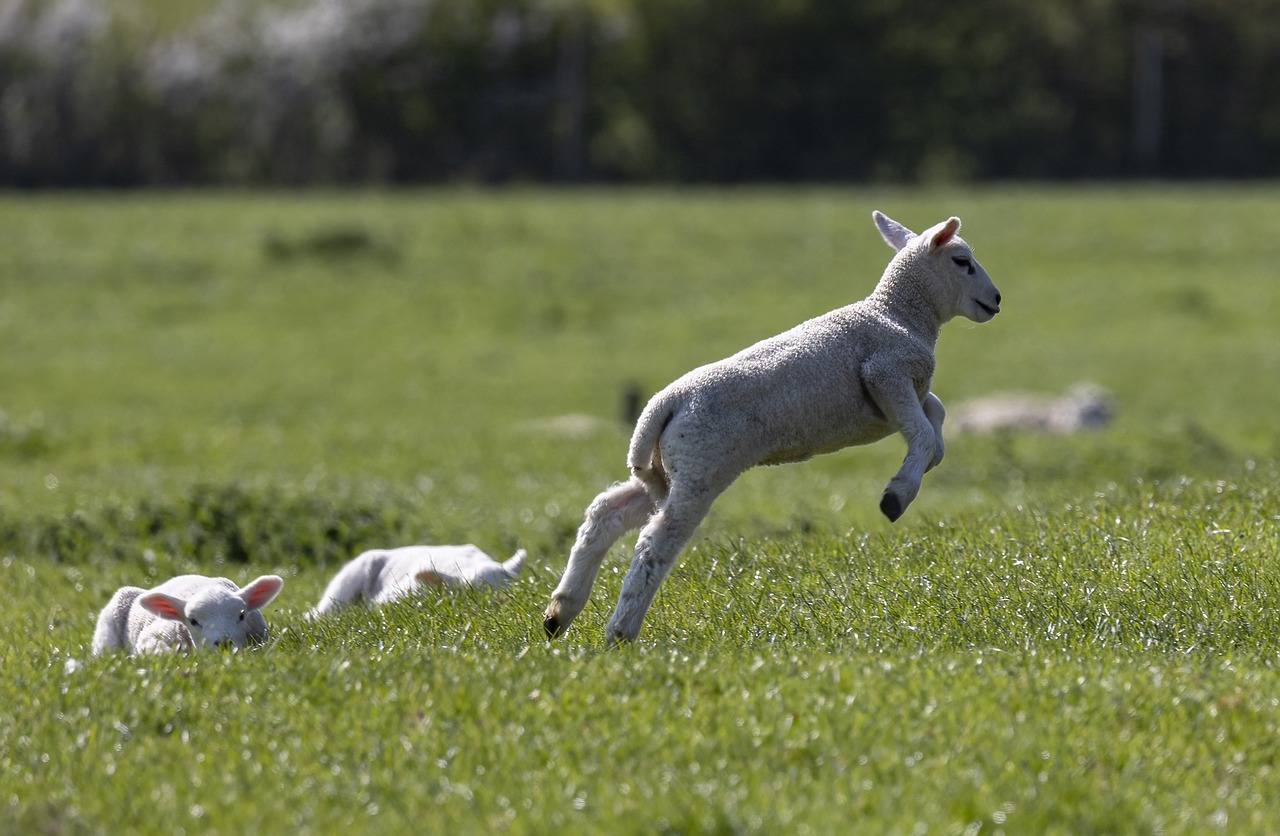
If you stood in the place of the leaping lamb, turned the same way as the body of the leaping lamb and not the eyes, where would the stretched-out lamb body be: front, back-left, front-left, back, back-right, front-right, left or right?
back-left

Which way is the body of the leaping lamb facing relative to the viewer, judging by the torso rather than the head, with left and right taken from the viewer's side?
facing to the right of the viewer

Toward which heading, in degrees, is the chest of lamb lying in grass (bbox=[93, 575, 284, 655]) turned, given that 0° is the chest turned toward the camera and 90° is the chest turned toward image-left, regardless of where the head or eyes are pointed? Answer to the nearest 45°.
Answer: approximately 315°

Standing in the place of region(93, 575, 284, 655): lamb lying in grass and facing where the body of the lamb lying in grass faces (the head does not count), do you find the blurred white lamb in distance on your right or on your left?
on your left

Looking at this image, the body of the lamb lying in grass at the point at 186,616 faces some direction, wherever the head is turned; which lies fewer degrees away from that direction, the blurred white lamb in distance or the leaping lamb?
the leaping lamb

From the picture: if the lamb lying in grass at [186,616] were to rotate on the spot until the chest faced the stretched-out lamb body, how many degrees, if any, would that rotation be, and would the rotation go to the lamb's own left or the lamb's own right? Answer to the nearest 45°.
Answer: approximately 90° to the lamb's own left

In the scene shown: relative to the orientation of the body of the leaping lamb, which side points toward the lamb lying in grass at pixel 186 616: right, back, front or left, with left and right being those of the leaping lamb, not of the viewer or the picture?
back

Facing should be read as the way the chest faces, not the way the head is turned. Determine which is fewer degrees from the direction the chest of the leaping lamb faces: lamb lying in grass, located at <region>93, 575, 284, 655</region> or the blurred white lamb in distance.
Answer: the blurred white lamb in distance
